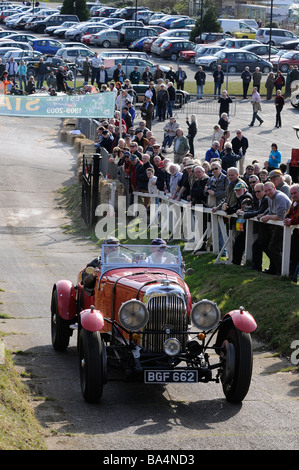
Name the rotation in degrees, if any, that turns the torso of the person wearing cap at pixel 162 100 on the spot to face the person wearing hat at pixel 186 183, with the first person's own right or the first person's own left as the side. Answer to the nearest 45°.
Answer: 0° — they already face them

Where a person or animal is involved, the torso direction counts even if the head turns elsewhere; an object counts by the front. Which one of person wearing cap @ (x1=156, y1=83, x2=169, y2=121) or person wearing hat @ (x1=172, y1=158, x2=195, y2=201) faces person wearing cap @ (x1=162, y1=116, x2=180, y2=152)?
person wearing cap @ (x1=156, y1=83, x2=169, y2=121)

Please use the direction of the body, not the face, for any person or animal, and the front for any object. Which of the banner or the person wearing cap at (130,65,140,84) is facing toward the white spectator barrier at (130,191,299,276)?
the person wearing cap

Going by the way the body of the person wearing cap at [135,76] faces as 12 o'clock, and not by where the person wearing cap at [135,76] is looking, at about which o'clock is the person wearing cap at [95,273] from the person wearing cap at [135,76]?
the person wearing cap at [95,273] is roughly at 12 o'clock from the person wearing cap at [135,76].

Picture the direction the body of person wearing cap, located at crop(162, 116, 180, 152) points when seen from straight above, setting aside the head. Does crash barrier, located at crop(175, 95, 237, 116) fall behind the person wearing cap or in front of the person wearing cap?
behind

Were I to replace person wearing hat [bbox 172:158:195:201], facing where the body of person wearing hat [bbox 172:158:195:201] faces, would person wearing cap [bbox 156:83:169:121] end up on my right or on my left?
on my right

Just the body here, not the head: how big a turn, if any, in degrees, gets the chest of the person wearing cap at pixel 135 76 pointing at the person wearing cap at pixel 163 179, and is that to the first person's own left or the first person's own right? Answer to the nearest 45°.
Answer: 0° — they already face them

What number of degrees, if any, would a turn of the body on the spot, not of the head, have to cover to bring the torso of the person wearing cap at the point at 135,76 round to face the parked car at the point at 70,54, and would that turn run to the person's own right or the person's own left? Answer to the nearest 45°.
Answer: approximately 180°

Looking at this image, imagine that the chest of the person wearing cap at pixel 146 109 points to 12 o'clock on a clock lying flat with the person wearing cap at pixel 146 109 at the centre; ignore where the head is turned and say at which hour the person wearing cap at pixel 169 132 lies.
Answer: the person wearing cap at pixel 169 132 is roughly at 10 o'clock from the person wearing cap at pixel 146 109.
